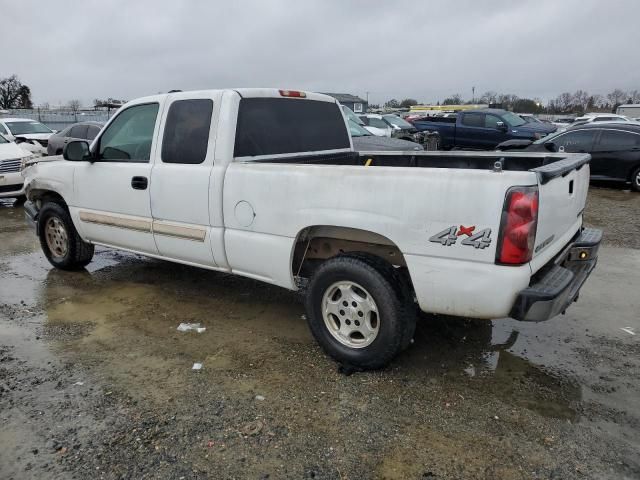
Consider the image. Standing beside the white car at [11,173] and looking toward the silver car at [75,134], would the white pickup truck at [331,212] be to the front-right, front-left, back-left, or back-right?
back-right

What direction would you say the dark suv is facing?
to the viewer's left

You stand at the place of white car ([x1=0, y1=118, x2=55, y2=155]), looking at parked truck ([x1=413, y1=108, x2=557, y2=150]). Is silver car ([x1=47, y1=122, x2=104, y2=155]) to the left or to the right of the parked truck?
right

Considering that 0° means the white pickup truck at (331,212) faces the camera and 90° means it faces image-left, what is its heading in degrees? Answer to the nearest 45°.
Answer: approximately 135°

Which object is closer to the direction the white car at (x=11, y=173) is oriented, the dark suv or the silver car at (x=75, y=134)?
the dark suv

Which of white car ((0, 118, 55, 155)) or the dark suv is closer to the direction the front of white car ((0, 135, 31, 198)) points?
the dark suv

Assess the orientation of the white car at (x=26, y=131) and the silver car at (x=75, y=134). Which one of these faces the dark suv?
the white car

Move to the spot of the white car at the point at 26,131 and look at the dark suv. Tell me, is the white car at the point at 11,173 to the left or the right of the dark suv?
right

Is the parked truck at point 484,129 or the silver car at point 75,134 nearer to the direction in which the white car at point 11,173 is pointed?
the parked truck

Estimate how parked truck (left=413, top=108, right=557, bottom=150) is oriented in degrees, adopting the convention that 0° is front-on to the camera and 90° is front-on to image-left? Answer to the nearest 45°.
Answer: approximately 315°

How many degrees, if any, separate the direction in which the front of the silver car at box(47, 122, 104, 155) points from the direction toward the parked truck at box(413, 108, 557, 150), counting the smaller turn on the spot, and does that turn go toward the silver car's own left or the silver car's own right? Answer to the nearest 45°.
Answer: approximately 135° to the silver car's own left

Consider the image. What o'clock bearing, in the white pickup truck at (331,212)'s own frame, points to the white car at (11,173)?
The white car is roughly at 12 o'clock from the white pickup truck.

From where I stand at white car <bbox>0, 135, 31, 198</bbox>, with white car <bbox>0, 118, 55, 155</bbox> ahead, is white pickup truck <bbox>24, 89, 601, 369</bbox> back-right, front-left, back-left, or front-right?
back-right
